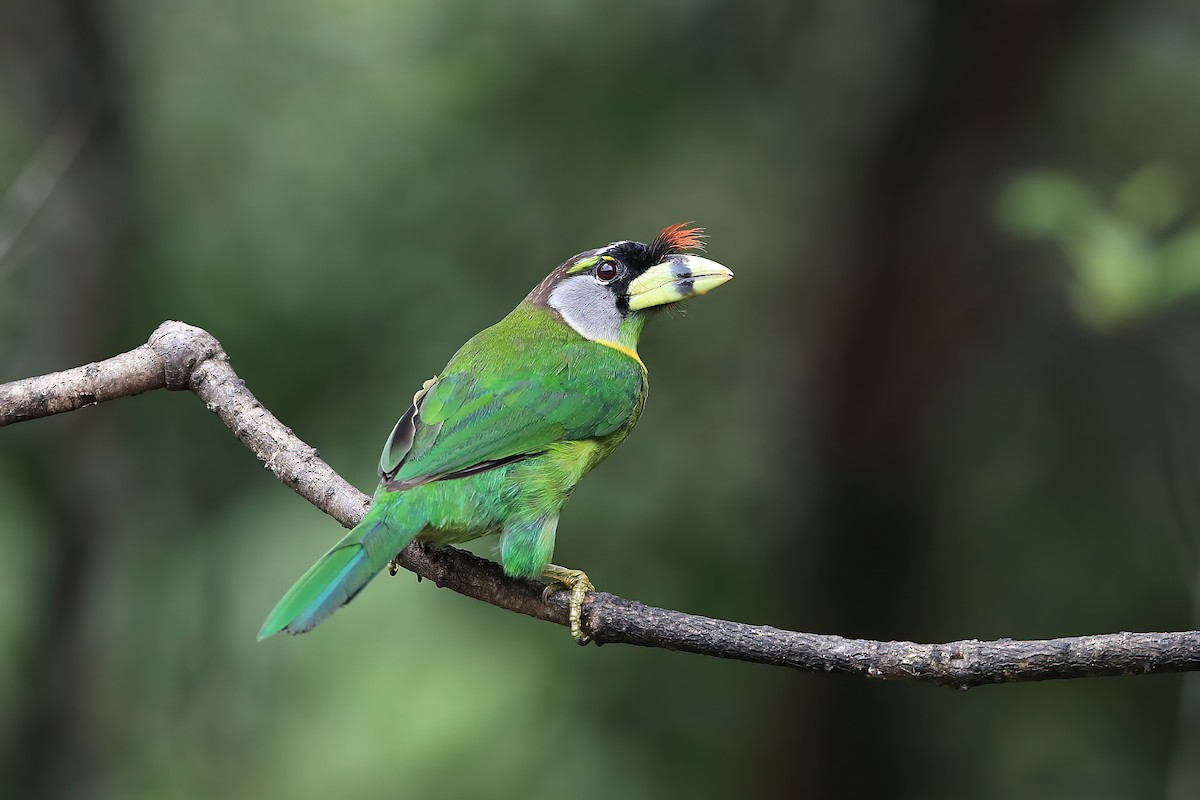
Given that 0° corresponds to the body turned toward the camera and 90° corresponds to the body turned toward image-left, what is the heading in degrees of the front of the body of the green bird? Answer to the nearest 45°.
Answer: approximately 270°
